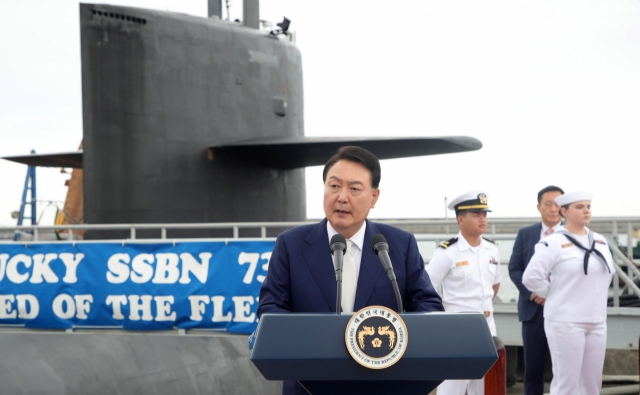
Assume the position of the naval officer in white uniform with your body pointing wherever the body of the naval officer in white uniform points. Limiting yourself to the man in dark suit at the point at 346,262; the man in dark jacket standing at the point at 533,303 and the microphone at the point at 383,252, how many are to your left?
1

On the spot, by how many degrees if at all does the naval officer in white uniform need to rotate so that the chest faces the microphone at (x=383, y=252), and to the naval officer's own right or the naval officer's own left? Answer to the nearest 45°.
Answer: approximately 45° to the naval officer's own right

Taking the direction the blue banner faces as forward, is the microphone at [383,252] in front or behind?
in front

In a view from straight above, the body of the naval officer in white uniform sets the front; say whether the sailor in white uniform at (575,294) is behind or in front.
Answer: in front

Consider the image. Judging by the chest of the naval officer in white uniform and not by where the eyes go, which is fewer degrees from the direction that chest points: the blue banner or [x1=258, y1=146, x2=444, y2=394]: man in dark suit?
the man in dark suit

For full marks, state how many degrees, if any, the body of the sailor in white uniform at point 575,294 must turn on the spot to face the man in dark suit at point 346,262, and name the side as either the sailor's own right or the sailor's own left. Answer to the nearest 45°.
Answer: approximately 45° to the sailor's own right

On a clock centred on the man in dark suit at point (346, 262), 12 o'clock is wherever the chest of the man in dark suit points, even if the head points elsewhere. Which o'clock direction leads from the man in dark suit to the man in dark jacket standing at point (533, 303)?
The man in dark jacket standing is roughly at 7 o'clock from the man in dark suit.

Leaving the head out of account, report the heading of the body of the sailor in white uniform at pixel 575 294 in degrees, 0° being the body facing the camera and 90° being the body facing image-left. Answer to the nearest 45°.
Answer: approximately 315°

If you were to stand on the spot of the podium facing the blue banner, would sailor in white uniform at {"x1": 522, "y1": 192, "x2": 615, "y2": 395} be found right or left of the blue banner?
right

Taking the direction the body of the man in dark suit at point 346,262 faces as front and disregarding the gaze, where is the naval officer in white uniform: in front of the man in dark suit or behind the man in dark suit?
behind

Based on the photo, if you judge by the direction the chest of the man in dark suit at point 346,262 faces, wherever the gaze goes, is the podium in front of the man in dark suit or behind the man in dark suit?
in front

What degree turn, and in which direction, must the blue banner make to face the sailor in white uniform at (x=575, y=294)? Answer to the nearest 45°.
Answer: approximately 45° to its left

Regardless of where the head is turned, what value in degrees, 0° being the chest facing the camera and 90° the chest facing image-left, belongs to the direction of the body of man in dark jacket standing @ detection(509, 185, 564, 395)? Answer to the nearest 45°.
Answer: approximately 315°
